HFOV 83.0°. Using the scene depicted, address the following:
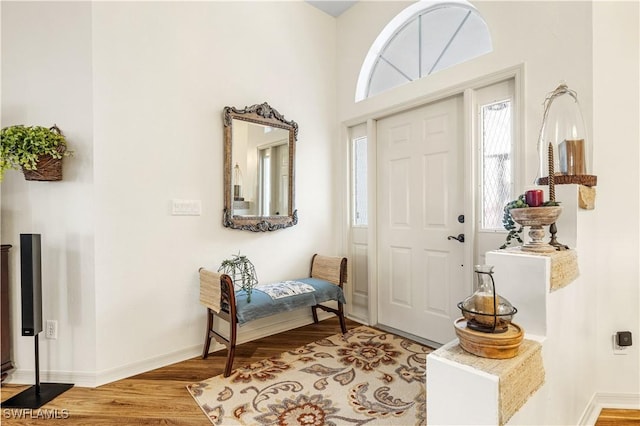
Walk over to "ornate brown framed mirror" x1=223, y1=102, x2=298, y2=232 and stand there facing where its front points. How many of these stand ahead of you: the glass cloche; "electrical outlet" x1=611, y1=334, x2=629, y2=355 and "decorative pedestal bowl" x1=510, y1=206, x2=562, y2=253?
3

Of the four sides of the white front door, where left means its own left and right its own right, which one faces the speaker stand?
front

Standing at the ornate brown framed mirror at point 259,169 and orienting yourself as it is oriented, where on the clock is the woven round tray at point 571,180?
The woven round tray is roughly at 12 o'clock from the ornate brown framed mirror.

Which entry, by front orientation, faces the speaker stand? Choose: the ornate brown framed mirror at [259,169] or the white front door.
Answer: the white front door

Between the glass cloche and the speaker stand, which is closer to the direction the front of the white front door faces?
the speaker stand

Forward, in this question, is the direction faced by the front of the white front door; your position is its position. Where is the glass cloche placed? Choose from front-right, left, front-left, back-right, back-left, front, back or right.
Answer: left

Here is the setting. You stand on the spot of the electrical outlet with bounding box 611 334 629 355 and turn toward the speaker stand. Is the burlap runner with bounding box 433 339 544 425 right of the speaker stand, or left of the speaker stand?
left

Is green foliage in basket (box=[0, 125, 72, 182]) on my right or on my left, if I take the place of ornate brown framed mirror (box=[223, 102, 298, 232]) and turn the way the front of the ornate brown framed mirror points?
on my right

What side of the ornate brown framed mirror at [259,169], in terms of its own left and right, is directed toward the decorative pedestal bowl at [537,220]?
front

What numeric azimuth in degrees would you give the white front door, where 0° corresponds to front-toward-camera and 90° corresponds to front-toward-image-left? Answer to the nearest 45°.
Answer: approximately 45°

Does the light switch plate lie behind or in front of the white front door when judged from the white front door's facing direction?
in front

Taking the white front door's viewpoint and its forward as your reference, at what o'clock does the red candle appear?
The red candle is roughly at 10 o'clock from the white front door.

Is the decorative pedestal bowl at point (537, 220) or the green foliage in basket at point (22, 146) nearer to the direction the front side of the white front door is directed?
the green foliage in basket

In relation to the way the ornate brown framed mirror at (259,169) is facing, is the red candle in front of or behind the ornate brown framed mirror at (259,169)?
in front

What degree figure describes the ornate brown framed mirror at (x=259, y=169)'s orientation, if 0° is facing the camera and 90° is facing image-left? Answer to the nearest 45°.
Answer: approximately 315°

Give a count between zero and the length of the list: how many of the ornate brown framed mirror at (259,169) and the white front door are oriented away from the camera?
0

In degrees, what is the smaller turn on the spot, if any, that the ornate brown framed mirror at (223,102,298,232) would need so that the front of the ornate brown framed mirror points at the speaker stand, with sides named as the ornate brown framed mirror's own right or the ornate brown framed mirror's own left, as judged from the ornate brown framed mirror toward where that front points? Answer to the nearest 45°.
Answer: approximately 90° to the ornate brown framed mirror's own right

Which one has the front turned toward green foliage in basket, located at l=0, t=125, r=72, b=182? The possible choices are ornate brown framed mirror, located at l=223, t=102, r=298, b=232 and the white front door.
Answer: the white front door
